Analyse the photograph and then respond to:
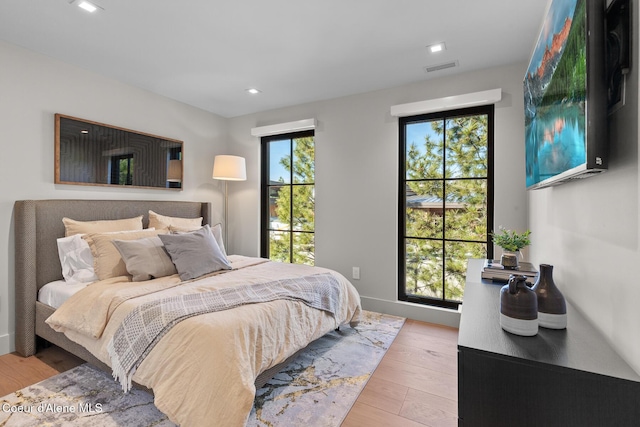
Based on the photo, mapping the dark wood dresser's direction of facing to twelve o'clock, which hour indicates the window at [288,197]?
The window is roughly at 1 o'clock from the dark wood dresser.

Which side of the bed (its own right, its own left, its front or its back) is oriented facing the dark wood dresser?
front

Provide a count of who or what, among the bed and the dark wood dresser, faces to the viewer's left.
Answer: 1

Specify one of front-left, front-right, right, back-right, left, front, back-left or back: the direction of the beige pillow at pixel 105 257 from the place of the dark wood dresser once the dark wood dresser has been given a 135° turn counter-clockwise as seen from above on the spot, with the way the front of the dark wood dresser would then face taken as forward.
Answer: back-right

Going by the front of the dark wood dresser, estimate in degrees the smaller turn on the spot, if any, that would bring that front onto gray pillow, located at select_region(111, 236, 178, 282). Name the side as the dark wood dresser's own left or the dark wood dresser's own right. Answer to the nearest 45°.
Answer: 0° — it already faces it

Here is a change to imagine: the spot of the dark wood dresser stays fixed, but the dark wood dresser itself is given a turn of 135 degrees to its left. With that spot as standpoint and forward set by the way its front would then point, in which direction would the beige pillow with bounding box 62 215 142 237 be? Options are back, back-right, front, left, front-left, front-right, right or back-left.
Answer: back-right

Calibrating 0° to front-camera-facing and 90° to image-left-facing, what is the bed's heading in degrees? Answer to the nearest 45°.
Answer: approximately 315°

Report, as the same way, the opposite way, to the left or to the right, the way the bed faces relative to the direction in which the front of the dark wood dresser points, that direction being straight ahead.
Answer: the opposite way

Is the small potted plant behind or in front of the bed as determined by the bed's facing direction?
in front

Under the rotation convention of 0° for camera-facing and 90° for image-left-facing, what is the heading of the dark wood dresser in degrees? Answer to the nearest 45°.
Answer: approximately 90°

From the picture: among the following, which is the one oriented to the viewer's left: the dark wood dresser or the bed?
the dark wood dresser

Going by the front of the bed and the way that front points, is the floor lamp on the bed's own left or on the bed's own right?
on the bed's own left

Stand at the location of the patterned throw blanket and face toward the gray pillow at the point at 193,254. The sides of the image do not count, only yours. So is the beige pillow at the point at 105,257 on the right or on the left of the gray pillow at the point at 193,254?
left

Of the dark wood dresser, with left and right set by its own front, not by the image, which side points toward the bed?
front

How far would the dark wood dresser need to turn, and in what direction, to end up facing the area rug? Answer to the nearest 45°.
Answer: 0° — it already faces it
